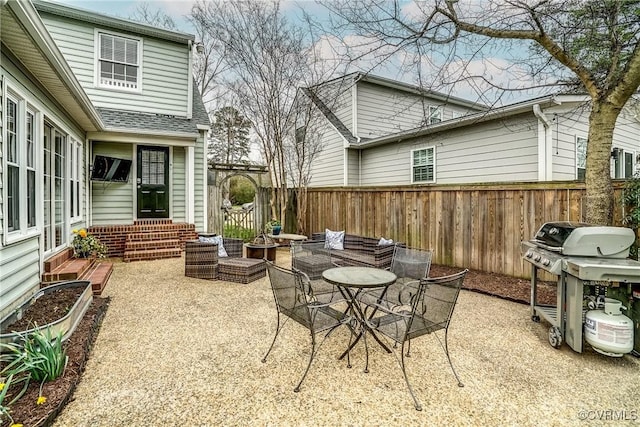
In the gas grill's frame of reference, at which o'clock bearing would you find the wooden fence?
The wooden fence is roughly at 2 o'clock from the gas grill.

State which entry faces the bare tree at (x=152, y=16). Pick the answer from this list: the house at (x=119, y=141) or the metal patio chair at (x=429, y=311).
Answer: the metal patio chair

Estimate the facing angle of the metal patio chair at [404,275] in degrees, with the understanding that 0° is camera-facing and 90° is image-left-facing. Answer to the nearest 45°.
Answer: approximately 45°

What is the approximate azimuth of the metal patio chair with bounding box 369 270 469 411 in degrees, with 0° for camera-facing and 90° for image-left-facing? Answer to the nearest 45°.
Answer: approximately 135°

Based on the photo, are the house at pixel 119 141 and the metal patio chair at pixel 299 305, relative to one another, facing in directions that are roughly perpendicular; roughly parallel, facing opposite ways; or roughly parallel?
roughly perpendicular

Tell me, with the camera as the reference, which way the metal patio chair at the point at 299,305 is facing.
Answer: facing away from the viewer and to the right of the viewer

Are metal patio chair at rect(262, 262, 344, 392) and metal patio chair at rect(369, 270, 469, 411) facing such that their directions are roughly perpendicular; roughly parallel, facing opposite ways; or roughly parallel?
roughly perpendicular

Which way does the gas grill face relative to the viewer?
to the viewer's left

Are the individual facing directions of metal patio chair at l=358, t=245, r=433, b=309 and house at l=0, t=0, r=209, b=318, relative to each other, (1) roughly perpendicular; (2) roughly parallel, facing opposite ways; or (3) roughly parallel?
roughly perpendicular

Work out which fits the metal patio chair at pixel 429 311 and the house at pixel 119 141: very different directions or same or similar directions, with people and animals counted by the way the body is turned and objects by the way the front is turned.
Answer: very different directions
